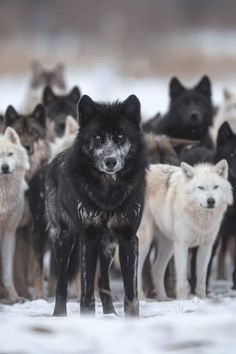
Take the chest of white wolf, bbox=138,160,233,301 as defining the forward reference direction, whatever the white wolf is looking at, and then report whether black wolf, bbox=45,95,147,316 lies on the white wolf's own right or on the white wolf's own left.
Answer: on the white wolf's own right

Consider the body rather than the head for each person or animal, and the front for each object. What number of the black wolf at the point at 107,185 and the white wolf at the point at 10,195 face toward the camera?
2

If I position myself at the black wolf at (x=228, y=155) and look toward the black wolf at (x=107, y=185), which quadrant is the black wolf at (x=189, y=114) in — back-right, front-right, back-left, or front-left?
back-right

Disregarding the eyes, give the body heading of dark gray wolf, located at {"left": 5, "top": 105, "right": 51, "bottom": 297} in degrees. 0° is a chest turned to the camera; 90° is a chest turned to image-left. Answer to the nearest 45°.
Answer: approximately 0°

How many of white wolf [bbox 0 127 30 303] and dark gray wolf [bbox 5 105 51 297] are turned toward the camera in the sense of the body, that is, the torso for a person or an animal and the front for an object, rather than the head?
2

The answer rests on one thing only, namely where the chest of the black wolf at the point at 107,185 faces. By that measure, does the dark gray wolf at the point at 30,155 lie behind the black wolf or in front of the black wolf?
behind

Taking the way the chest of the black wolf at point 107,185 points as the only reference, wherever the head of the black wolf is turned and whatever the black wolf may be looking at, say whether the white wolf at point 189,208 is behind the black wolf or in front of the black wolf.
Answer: behind

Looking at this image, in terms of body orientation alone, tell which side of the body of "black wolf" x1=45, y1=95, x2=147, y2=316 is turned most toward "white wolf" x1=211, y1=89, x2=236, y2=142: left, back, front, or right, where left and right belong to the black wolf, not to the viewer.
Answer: back

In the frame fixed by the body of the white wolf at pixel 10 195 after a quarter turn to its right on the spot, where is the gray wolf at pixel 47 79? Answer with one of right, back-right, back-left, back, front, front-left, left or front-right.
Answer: right
